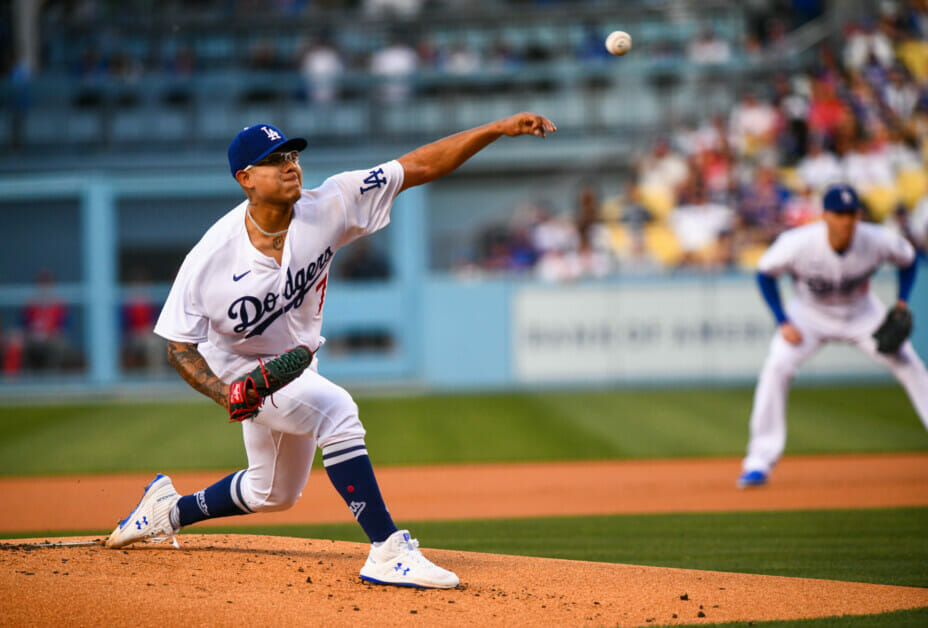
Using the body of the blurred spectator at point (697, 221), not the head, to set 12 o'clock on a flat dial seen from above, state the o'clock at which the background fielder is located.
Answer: The background fielder is roughly at 12 o'clock from the blurred spectator.

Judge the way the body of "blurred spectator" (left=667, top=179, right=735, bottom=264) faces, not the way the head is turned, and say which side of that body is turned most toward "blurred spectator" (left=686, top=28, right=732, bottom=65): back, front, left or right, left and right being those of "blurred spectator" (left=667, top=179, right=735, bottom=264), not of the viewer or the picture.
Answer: back

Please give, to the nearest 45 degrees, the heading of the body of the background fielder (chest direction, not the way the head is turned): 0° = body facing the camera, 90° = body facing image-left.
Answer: approximately 0°

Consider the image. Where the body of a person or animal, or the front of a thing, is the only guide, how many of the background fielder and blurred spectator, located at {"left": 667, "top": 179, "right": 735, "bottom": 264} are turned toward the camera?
2

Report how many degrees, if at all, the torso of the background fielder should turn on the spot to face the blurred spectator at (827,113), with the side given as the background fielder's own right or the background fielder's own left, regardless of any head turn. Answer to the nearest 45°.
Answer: approximately 180°

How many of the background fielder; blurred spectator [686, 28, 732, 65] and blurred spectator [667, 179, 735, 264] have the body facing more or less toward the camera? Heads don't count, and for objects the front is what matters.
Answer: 3

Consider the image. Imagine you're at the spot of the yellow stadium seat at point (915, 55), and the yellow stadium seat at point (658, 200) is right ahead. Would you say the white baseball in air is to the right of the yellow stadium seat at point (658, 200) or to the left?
left

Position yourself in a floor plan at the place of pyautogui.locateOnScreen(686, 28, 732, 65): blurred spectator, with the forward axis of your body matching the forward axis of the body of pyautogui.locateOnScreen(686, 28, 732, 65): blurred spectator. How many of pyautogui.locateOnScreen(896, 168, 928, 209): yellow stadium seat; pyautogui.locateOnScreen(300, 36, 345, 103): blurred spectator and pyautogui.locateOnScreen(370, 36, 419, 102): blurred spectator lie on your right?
2

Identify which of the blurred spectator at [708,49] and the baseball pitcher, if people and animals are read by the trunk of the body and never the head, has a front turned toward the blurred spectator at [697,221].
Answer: the blurred spectator at [708,49]

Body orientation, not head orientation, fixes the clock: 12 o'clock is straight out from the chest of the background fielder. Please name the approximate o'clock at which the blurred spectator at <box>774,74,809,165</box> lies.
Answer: The blurred spectator is roughly at 6 o'clock from the background fielder.

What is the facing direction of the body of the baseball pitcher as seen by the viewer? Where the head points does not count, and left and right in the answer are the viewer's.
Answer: facing the viewer and to the right of the viewer

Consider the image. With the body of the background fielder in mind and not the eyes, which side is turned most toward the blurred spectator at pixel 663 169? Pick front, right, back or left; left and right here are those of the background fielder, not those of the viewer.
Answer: back

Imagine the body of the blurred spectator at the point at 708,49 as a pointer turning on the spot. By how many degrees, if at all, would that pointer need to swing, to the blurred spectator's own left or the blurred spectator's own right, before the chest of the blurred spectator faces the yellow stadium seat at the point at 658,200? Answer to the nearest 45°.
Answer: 0° — they already face it
